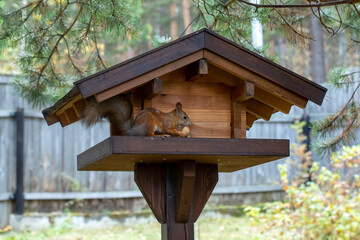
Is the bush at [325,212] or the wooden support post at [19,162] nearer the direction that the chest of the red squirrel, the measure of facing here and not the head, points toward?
the bush

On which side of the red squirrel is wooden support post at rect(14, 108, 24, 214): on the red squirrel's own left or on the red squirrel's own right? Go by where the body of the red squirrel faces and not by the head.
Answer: on the red squirrel's own left

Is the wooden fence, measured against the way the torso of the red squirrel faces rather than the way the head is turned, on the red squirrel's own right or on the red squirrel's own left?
on the red squirrel's own left

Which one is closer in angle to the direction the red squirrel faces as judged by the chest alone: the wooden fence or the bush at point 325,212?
the bush

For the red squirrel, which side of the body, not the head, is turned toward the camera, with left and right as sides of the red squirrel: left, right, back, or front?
right
